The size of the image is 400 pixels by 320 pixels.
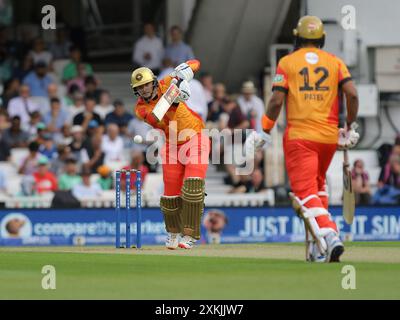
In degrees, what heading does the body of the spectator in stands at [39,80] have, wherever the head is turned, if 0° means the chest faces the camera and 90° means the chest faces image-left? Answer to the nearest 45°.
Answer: approximately 0°

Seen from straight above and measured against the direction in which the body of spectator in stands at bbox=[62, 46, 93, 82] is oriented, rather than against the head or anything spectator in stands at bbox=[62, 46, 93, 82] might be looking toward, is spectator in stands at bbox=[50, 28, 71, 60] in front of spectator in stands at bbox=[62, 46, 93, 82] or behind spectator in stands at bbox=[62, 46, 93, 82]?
behind

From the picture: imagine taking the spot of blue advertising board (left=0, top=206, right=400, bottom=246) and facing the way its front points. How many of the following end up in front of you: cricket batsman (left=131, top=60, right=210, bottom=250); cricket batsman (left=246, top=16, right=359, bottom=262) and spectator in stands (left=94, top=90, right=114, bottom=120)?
2

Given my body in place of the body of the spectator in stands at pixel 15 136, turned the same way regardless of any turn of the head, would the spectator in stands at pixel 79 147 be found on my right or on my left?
on my left

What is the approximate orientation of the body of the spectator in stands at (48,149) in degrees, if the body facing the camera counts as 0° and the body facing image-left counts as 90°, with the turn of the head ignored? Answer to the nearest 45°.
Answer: approximately 0°

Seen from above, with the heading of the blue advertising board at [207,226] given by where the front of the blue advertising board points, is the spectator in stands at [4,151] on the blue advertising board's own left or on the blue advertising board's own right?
on the blue advertising board's own right

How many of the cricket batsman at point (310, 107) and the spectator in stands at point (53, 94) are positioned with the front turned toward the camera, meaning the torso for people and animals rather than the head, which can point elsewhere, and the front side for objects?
1
